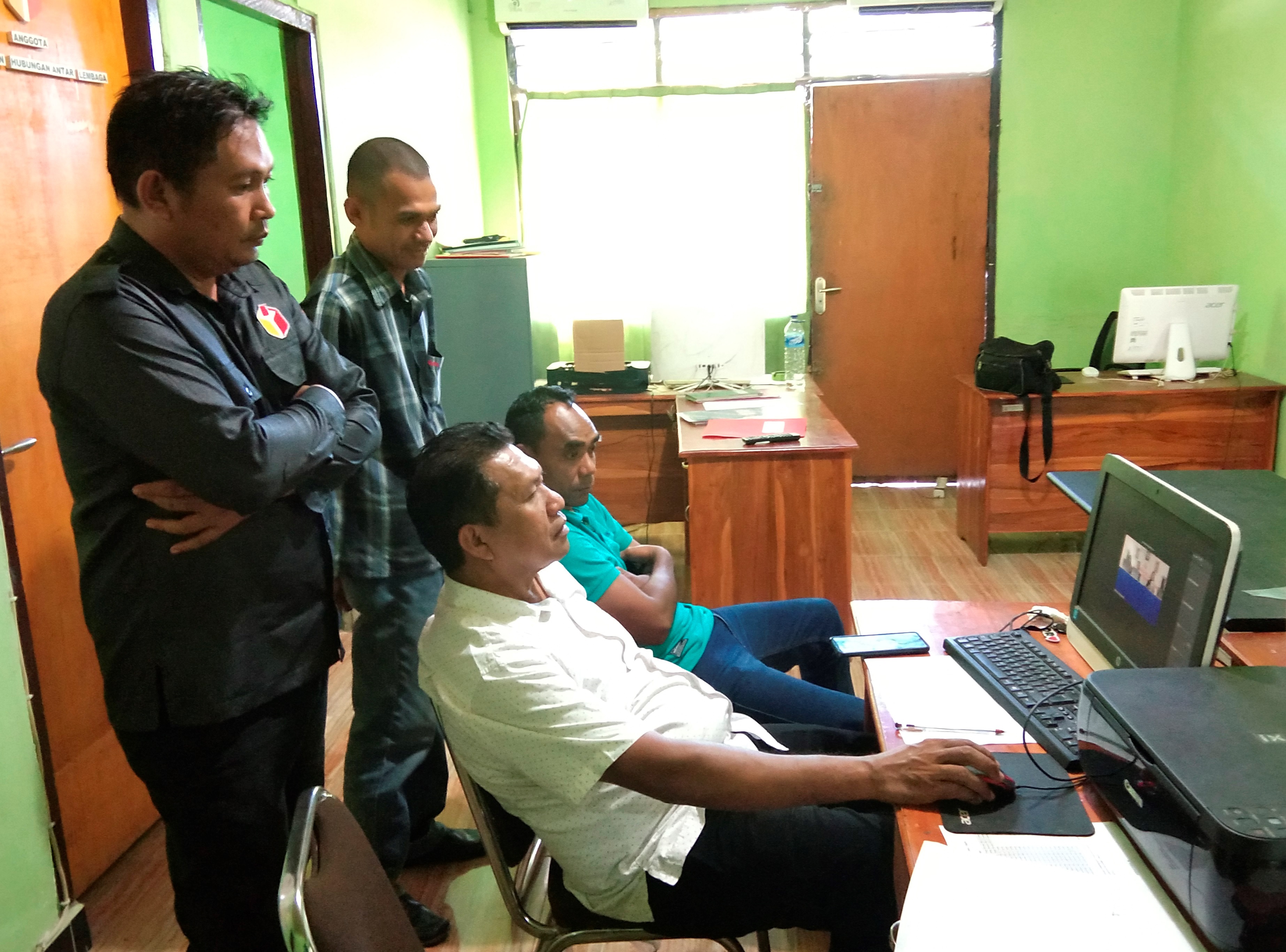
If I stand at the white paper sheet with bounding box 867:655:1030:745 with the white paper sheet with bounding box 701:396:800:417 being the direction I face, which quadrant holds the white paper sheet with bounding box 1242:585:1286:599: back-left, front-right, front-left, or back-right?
front-right

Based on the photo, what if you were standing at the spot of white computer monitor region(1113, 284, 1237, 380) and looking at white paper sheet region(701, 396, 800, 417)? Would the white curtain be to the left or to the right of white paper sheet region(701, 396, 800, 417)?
right

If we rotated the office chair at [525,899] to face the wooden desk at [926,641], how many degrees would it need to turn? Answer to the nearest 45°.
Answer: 0° — it already faces it

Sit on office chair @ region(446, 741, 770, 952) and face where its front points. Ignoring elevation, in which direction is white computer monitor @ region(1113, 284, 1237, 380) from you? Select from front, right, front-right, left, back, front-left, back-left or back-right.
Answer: front-left

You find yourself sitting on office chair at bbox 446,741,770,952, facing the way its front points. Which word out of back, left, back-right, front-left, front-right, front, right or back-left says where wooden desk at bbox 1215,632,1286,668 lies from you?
front

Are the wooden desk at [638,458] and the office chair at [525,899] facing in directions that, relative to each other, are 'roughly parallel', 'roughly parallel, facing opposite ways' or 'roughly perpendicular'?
roughly perpendicular

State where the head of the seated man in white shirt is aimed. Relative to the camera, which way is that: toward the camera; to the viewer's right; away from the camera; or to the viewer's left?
to the viewer's right

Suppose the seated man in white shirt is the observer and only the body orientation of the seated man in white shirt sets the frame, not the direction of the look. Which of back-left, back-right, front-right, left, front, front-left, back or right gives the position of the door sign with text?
back-left

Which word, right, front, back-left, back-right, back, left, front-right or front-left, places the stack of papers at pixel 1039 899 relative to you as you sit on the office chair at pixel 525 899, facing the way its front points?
front-right

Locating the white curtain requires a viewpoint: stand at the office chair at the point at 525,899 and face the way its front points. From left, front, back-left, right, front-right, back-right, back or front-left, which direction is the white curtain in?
left

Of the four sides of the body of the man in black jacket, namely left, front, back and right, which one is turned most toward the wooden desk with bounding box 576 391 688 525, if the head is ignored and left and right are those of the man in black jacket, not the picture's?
left

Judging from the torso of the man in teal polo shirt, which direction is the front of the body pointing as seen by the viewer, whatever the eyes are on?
to the viewer's right

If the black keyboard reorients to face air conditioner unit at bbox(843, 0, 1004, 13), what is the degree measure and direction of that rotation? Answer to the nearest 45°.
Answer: approximately 135° to its right

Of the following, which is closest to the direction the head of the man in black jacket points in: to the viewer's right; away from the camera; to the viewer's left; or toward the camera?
to the viewer's right
